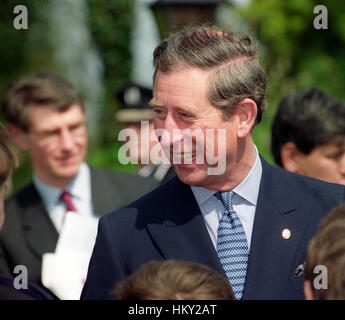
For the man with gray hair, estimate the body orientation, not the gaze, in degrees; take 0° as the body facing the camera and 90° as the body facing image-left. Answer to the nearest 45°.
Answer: approximately 0°

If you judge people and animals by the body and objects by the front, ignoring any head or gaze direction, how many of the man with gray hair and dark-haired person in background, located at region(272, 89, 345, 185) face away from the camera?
0

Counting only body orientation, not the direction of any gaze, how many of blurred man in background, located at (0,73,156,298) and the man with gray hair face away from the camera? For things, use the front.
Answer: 0

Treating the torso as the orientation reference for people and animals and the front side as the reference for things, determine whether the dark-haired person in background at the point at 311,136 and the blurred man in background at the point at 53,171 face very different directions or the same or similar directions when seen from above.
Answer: same or similar directions

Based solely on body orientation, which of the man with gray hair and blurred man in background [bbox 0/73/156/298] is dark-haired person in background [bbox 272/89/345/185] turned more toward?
the man with gray hair

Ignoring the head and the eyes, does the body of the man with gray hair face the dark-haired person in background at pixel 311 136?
no

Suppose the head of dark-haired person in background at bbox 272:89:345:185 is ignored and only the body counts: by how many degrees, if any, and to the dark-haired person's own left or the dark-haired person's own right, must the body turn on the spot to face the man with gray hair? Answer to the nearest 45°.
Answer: approximately 45° to the dark-haired person's own right

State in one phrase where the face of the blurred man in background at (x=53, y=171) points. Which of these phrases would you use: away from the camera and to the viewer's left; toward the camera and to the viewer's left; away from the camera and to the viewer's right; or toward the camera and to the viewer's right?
toward the camera and to the viewer's right

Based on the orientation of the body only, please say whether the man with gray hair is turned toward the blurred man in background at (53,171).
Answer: no

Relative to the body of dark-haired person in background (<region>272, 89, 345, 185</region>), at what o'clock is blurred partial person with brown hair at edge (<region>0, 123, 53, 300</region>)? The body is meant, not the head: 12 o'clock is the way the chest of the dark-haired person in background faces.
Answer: The blurred partial person with brown hair at edge is roughly at 3 o'clock from the dark-haired person in background.

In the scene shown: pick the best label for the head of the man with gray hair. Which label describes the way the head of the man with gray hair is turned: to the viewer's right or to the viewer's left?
to the viewer's left

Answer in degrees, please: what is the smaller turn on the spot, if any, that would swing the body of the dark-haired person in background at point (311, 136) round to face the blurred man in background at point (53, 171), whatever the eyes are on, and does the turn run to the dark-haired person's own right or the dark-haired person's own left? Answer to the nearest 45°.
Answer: approximately 135° to the dark-haired person's own right

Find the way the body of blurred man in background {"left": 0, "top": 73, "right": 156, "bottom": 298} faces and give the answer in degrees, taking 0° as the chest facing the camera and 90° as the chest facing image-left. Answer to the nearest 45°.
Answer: approximately 315°
